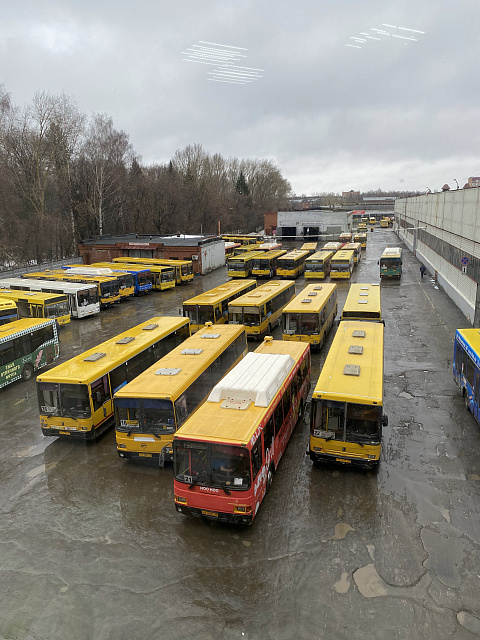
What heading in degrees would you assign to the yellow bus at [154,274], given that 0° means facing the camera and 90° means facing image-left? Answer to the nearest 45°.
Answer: approximately 315°

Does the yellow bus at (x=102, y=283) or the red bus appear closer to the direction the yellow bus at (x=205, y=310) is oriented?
the red bus

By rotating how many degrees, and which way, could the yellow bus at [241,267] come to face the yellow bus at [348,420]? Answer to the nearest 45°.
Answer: approximately 45° to its left

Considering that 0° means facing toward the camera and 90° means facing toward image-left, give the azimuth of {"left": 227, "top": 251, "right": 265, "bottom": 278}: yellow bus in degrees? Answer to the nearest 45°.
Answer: approximately 45°

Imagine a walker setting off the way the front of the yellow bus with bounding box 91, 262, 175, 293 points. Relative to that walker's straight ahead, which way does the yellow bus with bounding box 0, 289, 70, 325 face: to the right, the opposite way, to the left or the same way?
the same way

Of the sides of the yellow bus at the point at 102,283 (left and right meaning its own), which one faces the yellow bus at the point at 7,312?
right

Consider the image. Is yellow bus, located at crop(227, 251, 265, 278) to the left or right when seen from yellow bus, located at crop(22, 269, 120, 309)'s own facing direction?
on its left

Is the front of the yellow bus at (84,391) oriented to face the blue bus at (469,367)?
no

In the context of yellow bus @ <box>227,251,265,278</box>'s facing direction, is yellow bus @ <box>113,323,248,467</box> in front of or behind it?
in front

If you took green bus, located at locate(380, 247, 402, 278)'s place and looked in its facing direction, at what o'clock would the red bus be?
The red bus is roughly at 12 o'clock from the green bus.

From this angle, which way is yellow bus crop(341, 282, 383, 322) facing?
toward the camera

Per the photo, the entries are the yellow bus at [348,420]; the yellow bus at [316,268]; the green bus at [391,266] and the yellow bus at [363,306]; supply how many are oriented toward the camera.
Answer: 4

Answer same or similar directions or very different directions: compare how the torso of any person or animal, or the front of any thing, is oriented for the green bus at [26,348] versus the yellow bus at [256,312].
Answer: same or similar directions

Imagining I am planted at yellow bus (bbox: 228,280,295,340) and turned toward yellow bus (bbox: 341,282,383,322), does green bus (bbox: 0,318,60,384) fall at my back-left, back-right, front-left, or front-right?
back-right

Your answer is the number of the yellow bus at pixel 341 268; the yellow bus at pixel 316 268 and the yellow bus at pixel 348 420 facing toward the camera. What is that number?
3

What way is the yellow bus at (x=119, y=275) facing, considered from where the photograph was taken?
facing the viewer and to the right of the viewer

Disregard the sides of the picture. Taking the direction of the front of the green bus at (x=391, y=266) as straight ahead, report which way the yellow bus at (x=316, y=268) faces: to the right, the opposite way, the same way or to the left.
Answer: the same way

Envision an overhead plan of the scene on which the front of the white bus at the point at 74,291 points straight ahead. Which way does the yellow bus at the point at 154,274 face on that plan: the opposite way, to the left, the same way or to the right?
the same way

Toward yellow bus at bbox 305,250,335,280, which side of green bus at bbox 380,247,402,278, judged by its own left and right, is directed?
right

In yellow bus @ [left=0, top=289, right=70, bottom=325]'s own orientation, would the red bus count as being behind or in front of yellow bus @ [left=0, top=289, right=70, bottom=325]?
in front

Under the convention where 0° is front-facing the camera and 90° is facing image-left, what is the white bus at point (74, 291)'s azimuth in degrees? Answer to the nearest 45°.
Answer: approximately 315°

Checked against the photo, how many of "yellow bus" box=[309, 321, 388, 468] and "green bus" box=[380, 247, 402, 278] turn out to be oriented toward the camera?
2

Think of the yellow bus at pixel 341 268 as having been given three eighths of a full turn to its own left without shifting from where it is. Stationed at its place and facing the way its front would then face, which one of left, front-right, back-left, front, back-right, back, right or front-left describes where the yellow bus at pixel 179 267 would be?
back-left

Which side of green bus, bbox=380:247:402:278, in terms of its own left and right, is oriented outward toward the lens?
front
